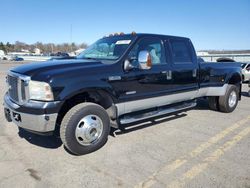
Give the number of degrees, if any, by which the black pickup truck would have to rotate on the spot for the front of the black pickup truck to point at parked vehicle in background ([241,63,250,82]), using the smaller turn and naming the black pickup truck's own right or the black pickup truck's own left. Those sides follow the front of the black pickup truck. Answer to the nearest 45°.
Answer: approximately 180°

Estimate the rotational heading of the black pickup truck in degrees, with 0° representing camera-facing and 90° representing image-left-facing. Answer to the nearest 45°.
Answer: approximately 45°
